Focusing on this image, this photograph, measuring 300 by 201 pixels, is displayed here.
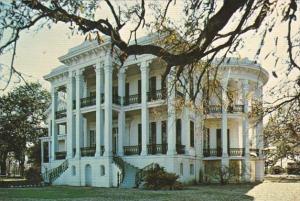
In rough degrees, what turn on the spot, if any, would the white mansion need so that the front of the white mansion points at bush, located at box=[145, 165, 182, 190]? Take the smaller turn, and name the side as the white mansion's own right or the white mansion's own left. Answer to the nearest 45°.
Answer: approximately 45° to the white mansion's own left

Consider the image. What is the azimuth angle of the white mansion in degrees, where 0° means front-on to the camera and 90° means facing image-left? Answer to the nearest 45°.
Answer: approximately 45°
